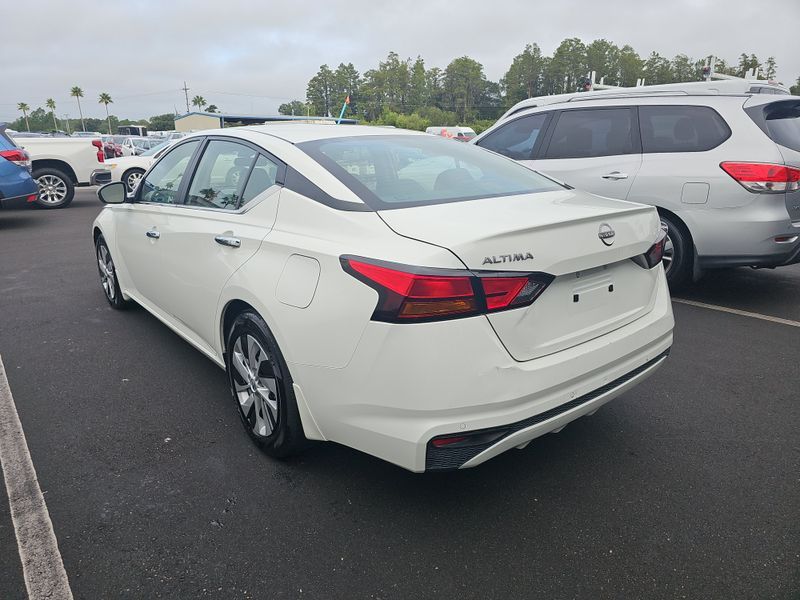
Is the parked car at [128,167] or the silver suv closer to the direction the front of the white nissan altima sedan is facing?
the parked car

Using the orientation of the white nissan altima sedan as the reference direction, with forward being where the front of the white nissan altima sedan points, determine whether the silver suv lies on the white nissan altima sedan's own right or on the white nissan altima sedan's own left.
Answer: on the white nissan altima sedan's own right

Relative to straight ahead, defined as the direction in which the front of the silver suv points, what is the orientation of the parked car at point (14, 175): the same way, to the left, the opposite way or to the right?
to the left

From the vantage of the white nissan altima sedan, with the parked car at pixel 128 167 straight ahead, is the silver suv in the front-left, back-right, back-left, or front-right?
front-right

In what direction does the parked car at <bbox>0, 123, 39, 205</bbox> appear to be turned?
to the viewer's left

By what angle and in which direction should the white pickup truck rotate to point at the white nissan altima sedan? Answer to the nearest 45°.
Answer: approximately 90° to its left

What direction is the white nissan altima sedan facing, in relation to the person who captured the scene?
facing away from the viewer and to the left of the viewer

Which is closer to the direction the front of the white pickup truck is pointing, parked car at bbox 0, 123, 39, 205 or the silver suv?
the parked car

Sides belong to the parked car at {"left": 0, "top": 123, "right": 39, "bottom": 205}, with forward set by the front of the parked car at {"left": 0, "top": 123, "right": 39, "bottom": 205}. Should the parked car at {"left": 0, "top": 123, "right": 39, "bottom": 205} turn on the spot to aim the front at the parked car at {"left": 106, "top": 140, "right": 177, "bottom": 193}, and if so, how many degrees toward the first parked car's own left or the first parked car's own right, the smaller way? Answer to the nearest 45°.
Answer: approximately 135° to the first parked car's own right

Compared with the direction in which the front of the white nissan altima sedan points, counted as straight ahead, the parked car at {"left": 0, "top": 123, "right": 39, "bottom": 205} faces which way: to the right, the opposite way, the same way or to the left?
to the left

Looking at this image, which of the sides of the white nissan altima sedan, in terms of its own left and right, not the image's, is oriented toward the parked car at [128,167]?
front

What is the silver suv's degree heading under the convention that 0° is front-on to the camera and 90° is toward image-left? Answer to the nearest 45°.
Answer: approximately 135°

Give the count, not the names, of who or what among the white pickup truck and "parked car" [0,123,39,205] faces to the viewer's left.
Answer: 2

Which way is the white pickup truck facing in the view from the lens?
facing to the left of the viewer

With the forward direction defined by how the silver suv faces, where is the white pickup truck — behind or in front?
in front
